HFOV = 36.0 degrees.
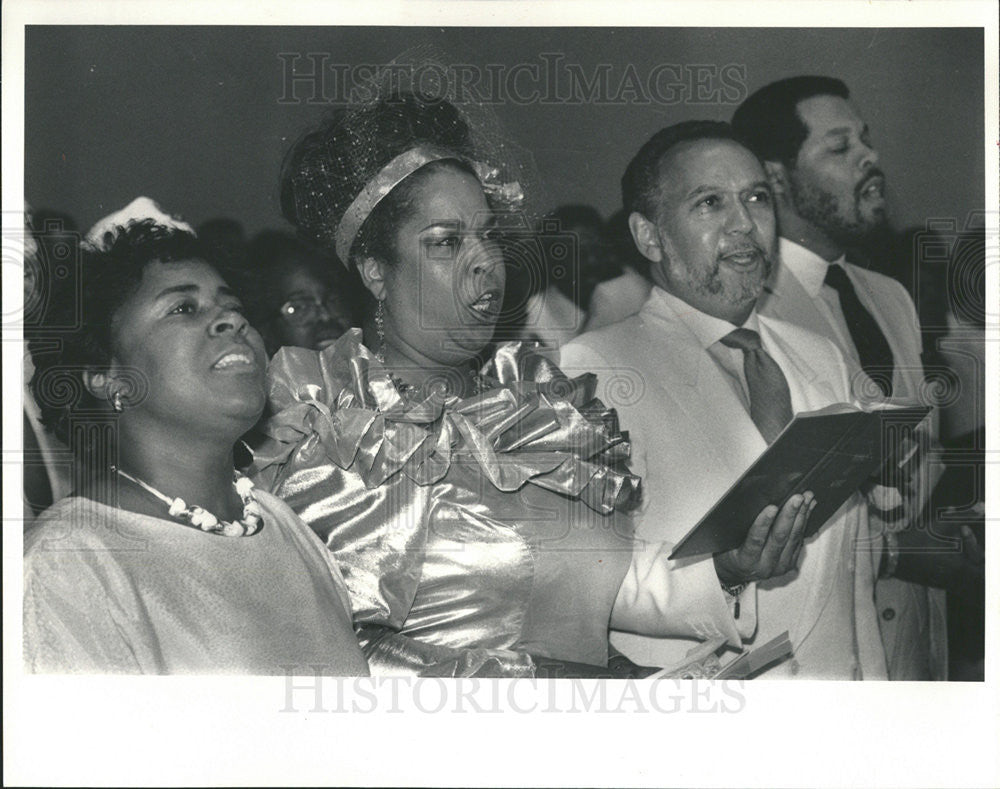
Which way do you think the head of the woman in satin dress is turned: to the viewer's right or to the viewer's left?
to the viewer's right

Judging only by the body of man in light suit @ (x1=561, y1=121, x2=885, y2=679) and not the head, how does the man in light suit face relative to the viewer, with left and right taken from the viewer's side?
facing the viewer and to the right of the viewer

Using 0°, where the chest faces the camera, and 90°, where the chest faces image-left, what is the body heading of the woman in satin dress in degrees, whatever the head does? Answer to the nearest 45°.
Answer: approximately 315°

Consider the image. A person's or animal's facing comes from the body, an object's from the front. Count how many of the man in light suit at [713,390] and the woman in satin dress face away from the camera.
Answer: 0

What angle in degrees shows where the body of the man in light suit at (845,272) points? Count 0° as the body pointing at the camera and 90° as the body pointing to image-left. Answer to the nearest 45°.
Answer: approximately 315°

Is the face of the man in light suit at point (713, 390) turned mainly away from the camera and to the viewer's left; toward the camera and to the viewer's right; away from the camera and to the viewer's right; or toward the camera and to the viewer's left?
toward the camera and to the viewer's right

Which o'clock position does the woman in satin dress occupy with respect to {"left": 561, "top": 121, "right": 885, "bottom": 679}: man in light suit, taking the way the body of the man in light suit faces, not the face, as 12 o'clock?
The woman in satin dress is roughly at 4 o'clock from the man in light suit.

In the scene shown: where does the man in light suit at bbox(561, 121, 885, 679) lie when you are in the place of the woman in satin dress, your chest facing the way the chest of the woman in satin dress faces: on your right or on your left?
on your left
